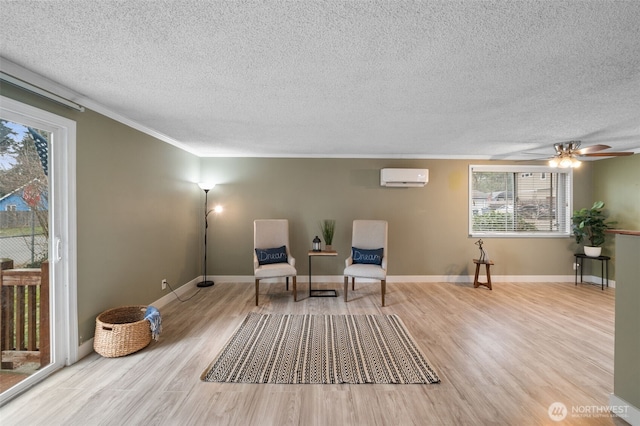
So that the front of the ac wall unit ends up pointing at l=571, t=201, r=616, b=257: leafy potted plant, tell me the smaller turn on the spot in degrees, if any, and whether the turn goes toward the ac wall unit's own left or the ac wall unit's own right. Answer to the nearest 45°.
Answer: approximately 90° to the ac wall unit's own left

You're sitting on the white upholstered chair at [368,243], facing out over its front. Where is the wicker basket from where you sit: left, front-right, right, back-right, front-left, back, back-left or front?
front-right

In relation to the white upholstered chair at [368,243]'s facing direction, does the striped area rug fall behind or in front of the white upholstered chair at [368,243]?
in front

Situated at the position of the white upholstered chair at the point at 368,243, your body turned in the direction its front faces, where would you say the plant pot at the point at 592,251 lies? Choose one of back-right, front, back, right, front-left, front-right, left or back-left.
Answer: left

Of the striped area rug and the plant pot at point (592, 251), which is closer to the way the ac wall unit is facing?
the striped area rug

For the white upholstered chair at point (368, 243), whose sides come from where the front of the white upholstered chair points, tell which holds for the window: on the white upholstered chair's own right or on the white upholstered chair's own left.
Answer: on the white upholstered chair's own left

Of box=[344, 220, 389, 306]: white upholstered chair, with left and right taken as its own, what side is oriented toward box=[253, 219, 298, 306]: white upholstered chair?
right

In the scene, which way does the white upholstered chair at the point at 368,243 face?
toward the camera

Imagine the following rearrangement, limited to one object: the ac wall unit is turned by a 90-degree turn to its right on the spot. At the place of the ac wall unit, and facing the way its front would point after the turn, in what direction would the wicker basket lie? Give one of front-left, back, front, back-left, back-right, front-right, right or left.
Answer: front-left

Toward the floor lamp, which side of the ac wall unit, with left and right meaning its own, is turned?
right

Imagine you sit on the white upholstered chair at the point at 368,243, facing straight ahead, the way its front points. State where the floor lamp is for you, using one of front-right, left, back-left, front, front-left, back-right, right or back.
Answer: right

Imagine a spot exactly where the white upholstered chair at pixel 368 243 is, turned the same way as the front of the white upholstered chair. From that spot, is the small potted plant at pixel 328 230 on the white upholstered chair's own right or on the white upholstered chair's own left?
on the white upholstered chair's own right

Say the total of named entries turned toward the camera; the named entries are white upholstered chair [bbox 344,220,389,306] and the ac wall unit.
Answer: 2

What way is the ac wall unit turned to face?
toward the camera
